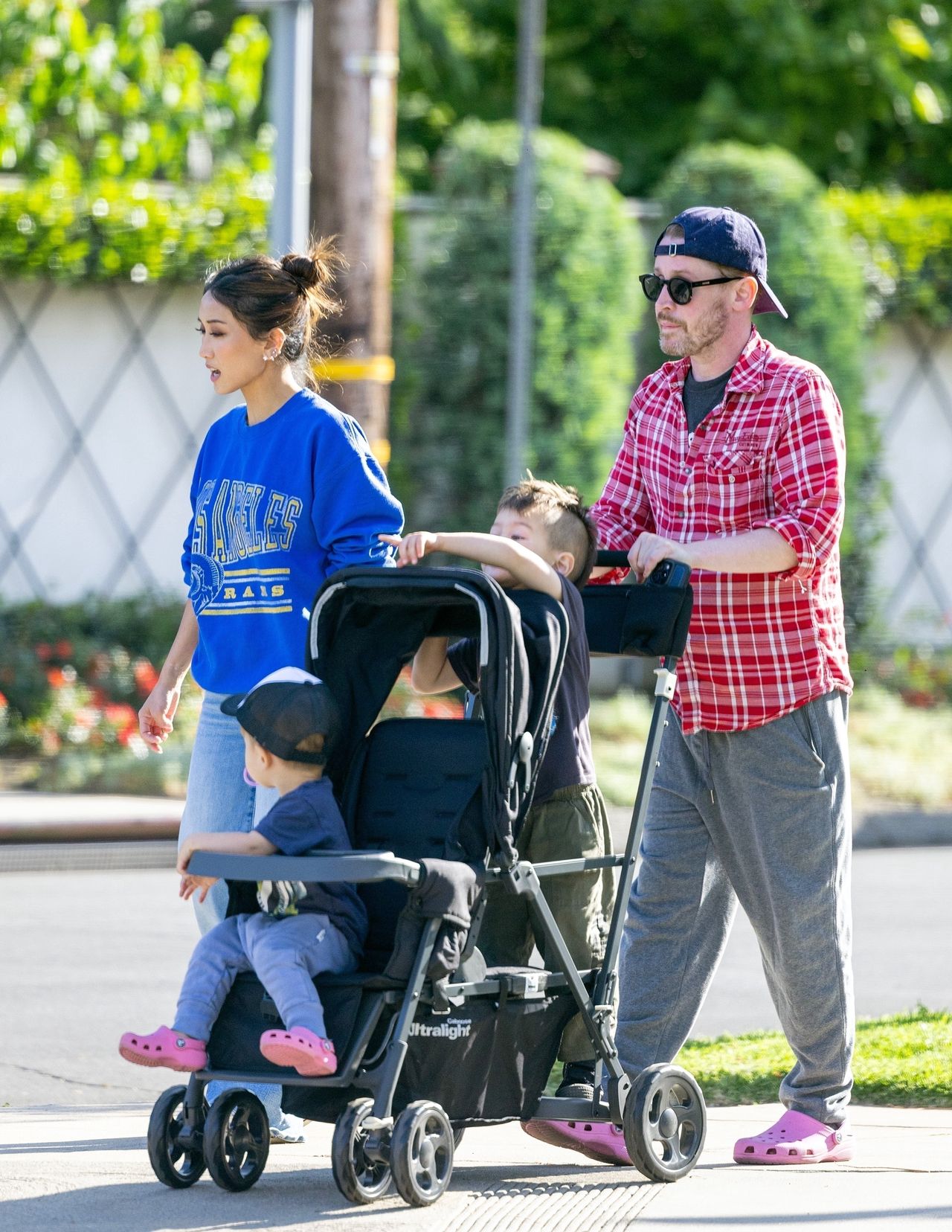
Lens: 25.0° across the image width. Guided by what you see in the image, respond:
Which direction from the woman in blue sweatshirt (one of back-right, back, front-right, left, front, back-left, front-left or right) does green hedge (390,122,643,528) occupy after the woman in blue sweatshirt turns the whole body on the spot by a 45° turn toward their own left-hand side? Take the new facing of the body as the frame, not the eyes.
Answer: back

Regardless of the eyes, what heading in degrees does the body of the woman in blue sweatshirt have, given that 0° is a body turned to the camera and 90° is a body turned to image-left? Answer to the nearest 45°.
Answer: approximately 45°

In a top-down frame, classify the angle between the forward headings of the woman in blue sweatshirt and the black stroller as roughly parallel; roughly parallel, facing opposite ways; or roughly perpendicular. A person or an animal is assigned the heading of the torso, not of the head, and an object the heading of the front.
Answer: roughly parallel

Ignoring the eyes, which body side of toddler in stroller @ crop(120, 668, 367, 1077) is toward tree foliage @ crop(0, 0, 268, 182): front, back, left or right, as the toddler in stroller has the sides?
right

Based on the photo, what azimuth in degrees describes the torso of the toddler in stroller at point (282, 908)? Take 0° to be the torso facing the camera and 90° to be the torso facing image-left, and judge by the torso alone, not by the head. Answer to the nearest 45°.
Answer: approximately 90°

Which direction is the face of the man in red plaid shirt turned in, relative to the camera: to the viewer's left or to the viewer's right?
to the viewer's left

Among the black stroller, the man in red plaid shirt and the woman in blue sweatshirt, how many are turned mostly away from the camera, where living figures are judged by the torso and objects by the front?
0

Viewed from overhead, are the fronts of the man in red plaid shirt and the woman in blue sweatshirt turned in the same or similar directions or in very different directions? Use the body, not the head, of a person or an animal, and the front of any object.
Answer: same or similar directions

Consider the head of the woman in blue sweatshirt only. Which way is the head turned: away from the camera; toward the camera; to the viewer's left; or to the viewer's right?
to the viewer's left

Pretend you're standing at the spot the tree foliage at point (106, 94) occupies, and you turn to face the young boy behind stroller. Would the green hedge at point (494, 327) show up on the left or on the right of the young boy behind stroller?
left

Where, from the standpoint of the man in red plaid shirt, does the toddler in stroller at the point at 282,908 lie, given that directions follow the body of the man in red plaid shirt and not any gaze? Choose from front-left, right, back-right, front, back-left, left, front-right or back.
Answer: front

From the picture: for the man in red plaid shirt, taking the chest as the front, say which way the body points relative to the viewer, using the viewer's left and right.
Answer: facing the viewer and to the left of the viewer

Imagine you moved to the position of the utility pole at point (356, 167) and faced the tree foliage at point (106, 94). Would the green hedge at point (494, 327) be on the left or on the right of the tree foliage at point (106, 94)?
right

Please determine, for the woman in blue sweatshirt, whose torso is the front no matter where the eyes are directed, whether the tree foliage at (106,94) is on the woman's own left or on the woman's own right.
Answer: on the woman's own right

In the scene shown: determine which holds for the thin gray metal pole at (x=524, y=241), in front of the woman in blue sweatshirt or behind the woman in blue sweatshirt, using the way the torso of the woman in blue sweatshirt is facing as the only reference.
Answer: behind

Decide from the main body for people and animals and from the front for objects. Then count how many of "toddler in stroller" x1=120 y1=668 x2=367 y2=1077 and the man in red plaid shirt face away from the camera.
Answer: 0

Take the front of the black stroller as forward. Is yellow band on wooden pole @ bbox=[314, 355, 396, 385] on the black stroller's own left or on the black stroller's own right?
on the black stroller's own right

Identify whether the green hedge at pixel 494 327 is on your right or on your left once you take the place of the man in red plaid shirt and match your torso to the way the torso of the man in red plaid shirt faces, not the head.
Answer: on your right
